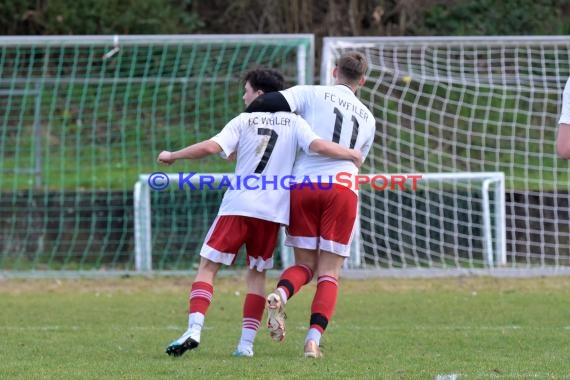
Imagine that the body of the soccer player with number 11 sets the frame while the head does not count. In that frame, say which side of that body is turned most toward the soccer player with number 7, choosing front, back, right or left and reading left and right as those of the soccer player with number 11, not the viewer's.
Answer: left

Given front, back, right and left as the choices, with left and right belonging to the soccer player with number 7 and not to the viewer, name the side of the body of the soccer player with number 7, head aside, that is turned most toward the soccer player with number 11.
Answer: right

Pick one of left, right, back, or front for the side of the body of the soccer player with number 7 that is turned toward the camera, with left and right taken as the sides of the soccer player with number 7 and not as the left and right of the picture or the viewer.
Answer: back

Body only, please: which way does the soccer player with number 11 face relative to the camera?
away from the camera

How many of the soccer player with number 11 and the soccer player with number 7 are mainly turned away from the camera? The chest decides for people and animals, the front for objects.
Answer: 2

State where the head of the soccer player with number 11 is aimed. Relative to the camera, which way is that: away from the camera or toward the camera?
away from the camera
